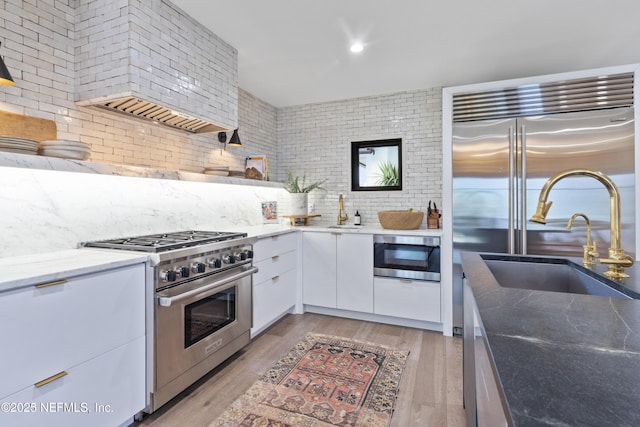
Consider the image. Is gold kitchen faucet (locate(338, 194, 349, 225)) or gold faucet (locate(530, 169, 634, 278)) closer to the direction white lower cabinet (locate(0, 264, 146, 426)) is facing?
the gold faucet (locate(530, 169, 634, 278))

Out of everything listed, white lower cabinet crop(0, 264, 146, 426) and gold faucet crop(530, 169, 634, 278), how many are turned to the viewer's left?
1

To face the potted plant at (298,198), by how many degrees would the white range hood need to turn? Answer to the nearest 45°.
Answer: approximately 90° to its left

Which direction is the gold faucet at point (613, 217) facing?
to the viewer's left

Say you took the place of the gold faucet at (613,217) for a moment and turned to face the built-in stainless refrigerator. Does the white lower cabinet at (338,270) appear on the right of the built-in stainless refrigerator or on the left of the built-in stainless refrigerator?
left

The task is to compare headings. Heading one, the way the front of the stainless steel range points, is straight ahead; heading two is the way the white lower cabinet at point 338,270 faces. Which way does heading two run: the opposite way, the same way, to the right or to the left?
to the right

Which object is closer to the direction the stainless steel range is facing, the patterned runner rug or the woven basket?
the patterned runner rug

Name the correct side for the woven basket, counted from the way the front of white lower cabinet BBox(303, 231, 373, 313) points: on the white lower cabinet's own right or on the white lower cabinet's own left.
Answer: on the white lower cabinet's own left

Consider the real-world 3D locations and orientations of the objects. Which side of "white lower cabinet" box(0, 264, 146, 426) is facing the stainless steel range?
left

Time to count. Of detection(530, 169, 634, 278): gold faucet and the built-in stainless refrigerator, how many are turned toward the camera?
1

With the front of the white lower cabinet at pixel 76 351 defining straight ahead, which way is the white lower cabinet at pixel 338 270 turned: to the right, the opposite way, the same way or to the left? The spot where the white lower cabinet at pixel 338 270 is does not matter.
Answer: to the right

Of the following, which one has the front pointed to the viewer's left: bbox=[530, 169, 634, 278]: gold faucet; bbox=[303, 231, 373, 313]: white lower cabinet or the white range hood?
the gold faucet

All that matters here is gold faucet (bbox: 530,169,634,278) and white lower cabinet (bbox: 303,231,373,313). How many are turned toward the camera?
1
